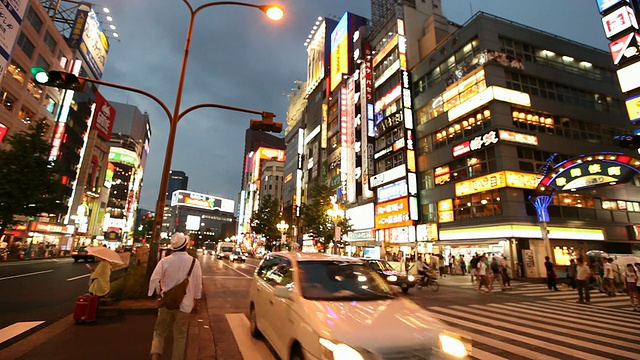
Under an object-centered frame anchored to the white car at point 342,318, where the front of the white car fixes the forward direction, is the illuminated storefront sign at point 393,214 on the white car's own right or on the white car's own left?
on the white car's own left

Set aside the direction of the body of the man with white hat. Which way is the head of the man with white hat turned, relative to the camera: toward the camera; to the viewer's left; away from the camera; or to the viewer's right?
away from the camera

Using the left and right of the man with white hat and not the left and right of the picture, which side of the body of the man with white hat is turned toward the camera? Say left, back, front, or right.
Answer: back

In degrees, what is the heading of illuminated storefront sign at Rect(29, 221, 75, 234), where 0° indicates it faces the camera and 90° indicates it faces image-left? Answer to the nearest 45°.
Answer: approximately 315°

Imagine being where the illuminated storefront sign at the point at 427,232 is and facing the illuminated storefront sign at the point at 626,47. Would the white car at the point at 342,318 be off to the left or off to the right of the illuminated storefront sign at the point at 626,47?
right

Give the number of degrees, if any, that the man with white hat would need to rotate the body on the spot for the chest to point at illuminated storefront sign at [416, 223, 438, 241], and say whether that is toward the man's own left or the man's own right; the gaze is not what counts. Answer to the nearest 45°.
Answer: approximately 45° to the man's own right

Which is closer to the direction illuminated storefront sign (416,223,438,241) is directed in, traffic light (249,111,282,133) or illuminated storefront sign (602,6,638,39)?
the traffic light

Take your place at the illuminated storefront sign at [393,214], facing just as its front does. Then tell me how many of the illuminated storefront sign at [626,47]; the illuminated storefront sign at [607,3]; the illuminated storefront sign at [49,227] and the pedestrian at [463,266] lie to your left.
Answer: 3

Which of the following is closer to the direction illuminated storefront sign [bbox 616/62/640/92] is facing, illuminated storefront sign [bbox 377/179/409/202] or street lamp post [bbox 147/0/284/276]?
the street lamp post

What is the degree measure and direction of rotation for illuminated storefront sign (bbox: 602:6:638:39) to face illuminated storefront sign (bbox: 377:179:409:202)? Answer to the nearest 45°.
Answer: approximately 45° to its right
